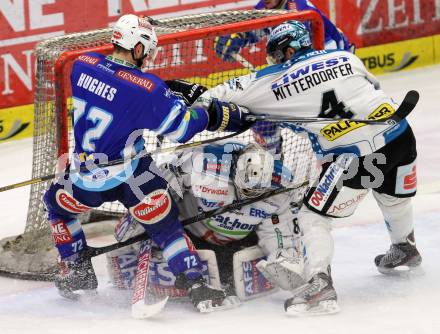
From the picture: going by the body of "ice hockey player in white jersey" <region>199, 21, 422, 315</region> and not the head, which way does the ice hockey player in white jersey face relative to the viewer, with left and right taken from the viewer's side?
facing away from the viewer and to the left of the viewer

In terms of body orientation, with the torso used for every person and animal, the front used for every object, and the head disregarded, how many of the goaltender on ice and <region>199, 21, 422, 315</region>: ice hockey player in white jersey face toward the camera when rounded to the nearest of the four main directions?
1

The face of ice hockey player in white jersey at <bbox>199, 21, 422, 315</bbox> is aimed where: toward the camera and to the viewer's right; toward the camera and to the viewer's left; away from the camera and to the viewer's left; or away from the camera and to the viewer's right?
away from the camera and to the viewer's left

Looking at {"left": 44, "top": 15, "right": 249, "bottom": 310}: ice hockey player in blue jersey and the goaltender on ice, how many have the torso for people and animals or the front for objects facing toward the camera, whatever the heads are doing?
1

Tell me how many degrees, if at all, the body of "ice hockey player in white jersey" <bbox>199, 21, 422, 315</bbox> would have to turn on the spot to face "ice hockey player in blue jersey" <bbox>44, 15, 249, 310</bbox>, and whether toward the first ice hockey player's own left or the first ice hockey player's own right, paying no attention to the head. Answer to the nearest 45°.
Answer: approximately 45° to the first ice hockey player's own left

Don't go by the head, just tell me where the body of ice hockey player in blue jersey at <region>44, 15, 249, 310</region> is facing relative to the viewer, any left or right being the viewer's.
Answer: facing away from the viewer and to the right of the viewer

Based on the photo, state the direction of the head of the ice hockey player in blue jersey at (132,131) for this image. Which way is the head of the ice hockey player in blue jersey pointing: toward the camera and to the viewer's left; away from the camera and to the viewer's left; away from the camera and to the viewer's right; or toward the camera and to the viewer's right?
away from the camera and to the viewer's right
